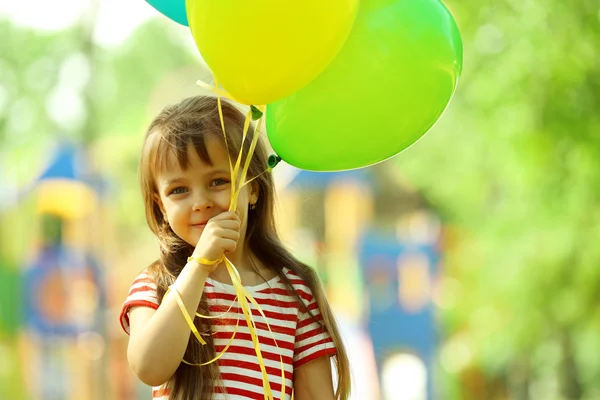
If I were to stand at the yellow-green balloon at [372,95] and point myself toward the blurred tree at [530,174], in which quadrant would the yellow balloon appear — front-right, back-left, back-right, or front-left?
back-left

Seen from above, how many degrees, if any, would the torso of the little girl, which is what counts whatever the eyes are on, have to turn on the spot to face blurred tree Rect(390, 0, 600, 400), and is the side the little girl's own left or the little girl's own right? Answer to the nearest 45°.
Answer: approximately 135° to the little girl's own left

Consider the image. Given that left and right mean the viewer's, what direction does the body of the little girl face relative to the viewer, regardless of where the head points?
facing the viewer
